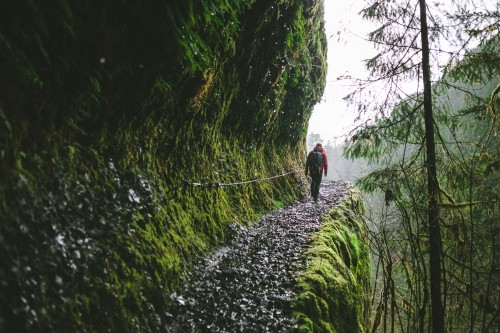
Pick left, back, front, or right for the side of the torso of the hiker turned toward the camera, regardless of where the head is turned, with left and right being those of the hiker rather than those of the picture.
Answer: back

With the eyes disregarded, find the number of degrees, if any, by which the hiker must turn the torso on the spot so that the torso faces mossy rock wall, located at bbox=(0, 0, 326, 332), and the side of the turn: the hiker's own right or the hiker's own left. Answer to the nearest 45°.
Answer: approximately 180°
